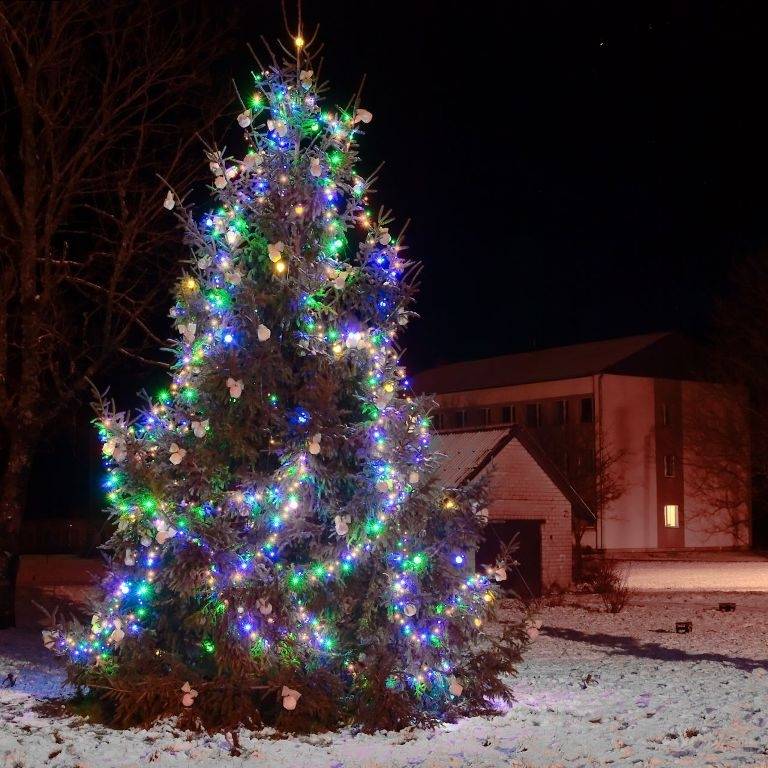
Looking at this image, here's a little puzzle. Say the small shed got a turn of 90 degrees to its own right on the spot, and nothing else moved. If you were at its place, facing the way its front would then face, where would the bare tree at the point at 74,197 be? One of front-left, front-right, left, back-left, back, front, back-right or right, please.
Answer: front

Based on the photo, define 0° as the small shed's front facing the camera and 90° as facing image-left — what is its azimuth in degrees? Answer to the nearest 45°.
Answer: approximately 315°

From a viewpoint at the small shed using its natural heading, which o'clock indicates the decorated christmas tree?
The decorated christmas tree is roughly at 2 o'clock from the small shed.
